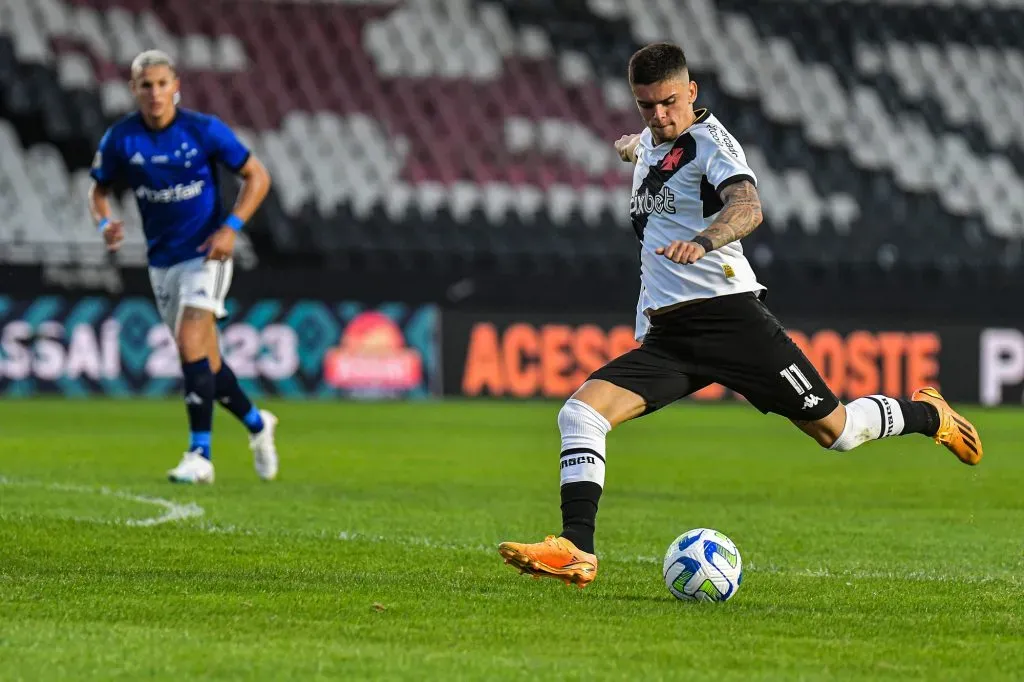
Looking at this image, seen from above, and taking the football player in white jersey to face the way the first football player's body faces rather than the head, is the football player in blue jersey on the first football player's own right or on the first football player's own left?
on the first football player's own right

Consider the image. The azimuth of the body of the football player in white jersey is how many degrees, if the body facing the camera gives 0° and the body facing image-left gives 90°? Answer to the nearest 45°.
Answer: approximately 45°

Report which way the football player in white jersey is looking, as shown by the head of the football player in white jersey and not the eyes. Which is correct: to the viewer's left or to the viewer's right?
to the viewer's left
